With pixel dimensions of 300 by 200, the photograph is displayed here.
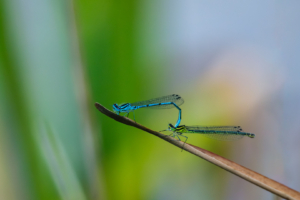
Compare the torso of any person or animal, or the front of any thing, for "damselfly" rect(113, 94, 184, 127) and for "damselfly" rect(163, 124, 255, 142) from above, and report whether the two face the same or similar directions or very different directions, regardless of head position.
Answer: same or similar directions

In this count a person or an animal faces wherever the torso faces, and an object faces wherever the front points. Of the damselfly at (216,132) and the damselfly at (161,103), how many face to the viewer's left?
2

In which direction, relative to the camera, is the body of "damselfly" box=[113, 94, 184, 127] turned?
to the viewer's left

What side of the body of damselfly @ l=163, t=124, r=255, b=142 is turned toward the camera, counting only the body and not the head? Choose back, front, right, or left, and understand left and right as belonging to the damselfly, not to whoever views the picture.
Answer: left
